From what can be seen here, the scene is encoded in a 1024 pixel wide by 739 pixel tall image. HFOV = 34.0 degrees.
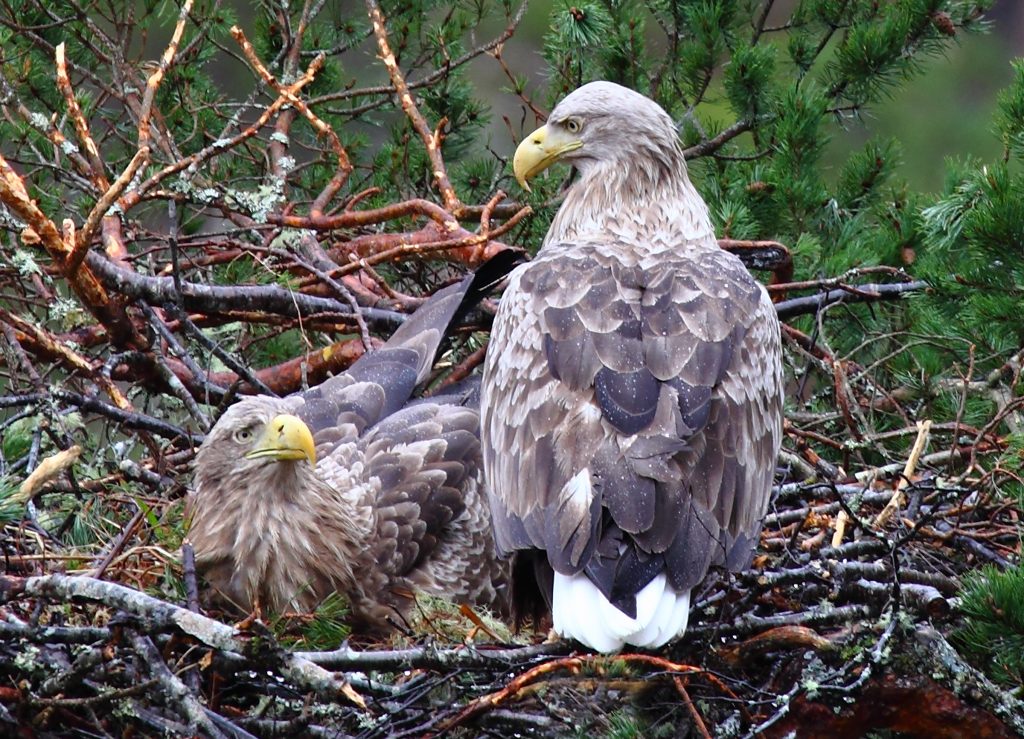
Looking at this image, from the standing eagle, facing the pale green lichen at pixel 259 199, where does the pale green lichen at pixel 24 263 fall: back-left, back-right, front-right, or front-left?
front-left

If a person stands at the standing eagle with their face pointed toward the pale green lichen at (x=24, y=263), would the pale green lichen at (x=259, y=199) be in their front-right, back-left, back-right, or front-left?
front-right

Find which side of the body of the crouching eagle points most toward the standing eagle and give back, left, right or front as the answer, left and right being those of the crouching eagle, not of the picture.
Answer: left

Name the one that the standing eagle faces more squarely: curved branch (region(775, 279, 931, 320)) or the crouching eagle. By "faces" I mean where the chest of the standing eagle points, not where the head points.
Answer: the curved branch

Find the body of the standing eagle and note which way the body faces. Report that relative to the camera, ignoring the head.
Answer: away from the camera

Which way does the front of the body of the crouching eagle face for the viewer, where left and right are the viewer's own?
facing the viewer and to the left of the viewer

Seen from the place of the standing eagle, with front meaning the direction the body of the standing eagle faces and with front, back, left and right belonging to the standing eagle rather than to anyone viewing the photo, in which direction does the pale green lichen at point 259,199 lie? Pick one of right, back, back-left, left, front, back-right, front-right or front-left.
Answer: front-left

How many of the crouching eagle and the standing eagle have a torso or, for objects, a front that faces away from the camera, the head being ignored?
1

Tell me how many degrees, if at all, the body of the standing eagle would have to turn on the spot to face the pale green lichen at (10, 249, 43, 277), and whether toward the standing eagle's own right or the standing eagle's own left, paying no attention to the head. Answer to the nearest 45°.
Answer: approximately 45° to the standing eagle's own left

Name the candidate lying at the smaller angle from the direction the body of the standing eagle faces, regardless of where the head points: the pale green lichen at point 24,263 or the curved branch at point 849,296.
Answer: the curved branch

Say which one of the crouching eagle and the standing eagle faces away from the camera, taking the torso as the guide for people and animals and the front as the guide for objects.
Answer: the standing eagle

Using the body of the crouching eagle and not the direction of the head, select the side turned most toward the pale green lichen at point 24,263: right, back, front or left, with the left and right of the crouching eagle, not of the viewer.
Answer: right

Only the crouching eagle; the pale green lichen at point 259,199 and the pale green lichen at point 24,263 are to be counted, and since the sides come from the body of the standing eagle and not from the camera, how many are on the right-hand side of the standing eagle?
0

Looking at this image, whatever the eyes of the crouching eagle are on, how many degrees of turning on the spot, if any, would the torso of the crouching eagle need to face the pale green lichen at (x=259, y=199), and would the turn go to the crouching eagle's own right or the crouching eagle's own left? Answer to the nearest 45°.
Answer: approximately 135° to the crouching eagle's own right
